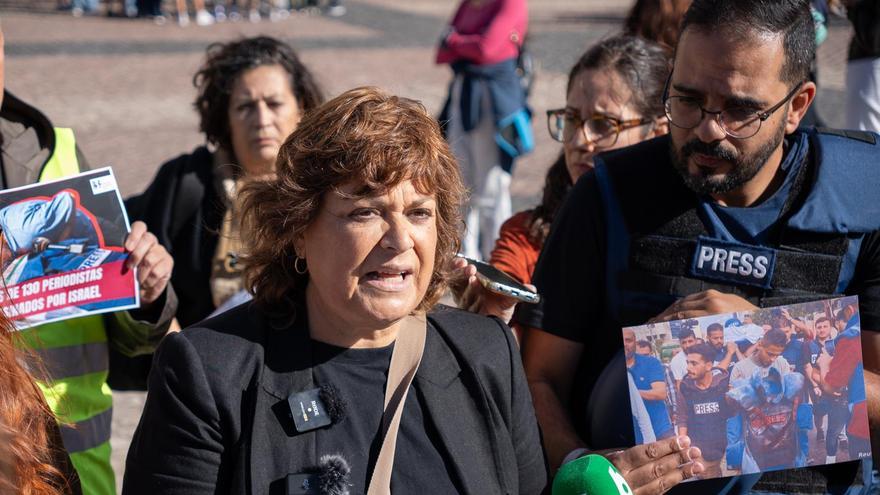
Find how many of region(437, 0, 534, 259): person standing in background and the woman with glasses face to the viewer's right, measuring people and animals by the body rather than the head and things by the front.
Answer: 0

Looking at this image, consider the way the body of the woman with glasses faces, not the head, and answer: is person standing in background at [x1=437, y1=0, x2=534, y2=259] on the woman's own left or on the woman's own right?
on the woman's own right

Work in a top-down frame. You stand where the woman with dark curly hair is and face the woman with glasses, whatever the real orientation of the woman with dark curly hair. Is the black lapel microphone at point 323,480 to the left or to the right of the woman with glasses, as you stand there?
right

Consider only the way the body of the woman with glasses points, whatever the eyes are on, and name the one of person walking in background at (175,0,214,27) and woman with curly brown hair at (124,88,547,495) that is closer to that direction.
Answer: the woman with curly brown hair

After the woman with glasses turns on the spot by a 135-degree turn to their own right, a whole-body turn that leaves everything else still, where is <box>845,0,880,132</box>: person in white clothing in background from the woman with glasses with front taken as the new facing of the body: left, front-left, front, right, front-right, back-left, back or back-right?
front-right

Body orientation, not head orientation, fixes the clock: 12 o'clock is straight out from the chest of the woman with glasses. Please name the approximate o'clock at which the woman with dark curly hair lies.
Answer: The woman with dark curly hair is roughly at 2 o'clock from the woman with glasses.

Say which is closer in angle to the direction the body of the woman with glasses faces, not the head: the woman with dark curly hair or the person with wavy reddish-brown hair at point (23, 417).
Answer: the person with wavy reddish-brown hair

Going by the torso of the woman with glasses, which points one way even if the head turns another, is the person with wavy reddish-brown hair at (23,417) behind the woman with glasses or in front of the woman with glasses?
in front

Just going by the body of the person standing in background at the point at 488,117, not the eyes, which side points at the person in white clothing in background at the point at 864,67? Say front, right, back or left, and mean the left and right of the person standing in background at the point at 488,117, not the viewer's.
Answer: left

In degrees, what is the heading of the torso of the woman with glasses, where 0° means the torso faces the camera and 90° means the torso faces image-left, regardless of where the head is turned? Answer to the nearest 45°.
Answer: approximately 45°

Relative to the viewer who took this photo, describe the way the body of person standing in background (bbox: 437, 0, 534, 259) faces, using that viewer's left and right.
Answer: facing the viewer and to the left of the viewer

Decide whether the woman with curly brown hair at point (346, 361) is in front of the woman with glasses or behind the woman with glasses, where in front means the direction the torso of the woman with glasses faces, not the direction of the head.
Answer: in front

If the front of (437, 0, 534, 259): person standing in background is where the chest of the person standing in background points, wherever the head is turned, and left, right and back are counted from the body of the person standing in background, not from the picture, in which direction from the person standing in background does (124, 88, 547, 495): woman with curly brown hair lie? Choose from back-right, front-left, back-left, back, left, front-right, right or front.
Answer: front-left

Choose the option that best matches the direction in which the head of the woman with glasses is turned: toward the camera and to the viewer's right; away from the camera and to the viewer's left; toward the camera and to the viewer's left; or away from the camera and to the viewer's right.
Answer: toward the camera and to the viewer's left
